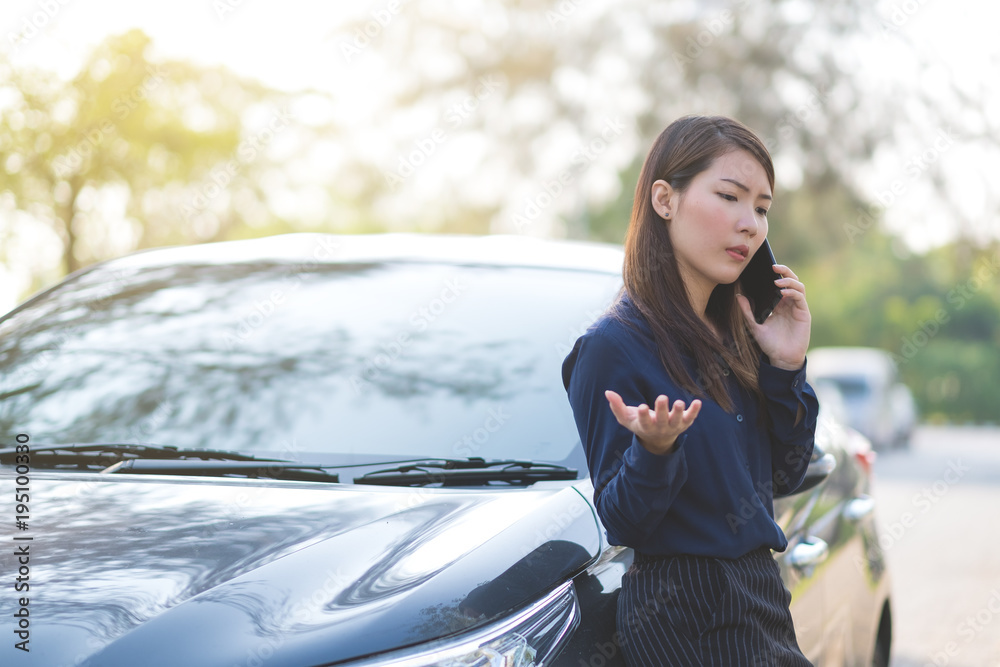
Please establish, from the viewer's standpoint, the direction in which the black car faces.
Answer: facing the viewer and to the left of the viewer

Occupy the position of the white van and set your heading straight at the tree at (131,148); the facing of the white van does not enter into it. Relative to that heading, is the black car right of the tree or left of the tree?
left

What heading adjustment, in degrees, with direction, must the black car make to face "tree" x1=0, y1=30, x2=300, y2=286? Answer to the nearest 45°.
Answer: approximately 135° to its right

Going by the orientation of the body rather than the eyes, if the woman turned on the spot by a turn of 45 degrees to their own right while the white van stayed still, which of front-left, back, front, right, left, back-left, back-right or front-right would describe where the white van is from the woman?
back

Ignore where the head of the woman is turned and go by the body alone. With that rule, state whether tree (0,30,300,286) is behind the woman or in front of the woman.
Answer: behind

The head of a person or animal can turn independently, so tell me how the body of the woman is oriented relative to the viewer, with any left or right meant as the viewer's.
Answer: facing the viewer and to the right of the viewer
